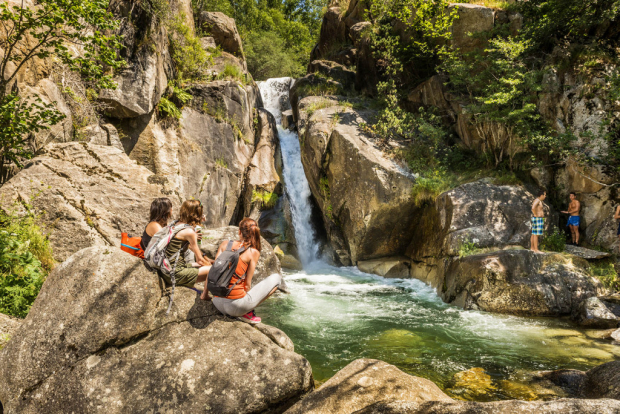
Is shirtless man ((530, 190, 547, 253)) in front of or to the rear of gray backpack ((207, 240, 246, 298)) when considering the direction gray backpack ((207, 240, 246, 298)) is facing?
to the rear

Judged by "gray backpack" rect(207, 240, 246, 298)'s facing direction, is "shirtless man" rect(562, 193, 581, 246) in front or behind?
behind

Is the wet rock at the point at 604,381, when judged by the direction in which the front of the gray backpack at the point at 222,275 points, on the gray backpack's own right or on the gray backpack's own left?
on the gray backpack's own left

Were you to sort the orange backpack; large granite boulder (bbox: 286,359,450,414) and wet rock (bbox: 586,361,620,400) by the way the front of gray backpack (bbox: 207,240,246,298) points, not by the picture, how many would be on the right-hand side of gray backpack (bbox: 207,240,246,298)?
1

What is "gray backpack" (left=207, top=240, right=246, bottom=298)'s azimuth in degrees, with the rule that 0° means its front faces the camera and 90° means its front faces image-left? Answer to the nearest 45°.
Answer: approximately 45°

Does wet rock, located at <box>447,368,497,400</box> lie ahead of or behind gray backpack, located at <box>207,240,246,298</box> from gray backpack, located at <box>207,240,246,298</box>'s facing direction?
behind

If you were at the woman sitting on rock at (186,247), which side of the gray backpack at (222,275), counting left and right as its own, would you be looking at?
right

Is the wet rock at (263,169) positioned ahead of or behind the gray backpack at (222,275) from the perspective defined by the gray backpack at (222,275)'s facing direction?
behind

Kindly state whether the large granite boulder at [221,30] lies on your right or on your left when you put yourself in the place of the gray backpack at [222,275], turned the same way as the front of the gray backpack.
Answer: on your right
